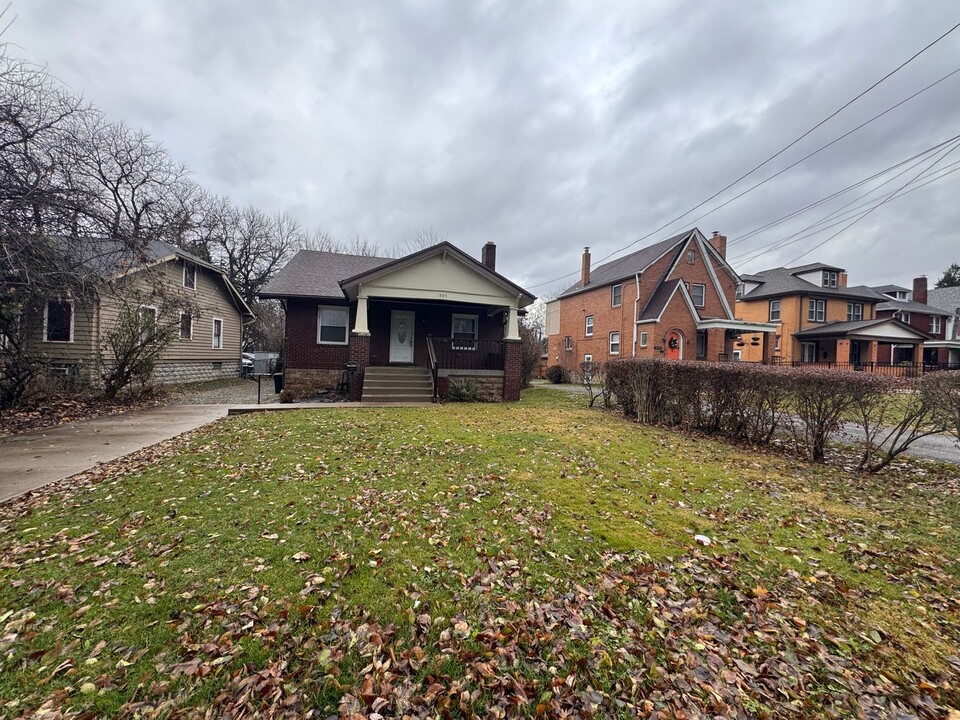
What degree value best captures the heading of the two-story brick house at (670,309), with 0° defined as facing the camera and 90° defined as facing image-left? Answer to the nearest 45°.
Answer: approximately 315°

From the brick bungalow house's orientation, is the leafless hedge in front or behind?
in front

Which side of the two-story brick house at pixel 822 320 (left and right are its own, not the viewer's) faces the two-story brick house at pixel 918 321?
left

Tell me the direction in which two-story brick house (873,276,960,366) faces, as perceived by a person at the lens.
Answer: facing the viewer and to the right of the viewer

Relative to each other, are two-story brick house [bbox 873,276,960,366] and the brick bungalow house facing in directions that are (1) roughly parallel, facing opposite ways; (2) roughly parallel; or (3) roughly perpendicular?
roughly parallel

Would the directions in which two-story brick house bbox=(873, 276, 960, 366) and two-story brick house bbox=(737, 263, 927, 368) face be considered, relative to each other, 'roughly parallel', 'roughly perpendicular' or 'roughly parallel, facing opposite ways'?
roughly parallel

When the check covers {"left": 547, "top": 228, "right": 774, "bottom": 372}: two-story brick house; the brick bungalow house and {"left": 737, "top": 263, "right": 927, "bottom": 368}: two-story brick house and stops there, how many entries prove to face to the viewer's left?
0

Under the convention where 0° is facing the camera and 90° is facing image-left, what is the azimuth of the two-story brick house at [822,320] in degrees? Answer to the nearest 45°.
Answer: approximately 315°

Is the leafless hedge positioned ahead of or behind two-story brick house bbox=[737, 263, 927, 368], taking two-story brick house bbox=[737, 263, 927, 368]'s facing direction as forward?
ahead

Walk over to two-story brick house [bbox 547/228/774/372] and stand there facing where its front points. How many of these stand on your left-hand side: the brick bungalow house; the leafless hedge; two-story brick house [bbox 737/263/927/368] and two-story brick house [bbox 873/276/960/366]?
2

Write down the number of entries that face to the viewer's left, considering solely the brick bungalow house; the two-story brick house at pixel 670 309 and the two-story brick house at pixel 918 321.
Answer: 0

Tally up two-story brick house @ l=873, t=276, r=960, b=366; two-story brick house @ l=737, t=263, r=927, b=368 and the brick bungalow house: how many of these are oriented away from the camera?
0

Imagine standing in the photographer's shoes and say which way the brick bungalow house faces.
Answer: facing the viewer

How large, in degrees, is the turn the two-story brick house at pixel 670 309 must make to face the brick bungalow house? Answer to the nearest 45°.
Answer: approximately 90° to its right

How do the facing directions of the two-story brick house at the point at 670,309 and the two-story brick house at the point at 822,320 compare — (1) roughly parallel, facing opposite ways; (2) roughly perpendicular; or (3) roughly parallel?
roughly parallel

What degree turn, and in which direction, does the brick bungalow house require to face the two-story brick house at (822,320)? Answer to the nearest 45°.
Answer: approximately 90° to its left

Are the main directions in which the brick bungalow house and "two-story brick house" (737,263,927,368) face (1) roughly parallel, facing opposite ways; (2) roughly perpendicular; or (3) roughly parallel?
roughly parallel
